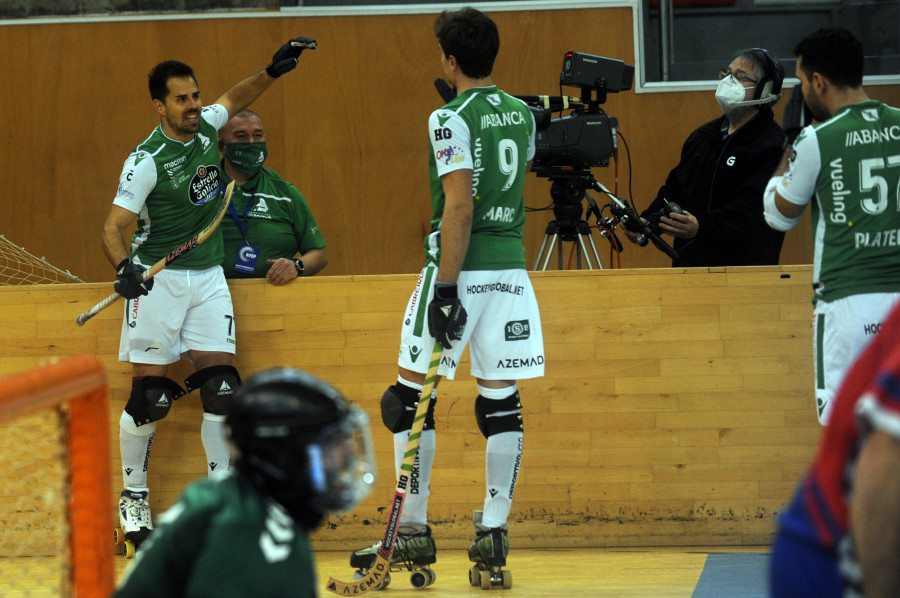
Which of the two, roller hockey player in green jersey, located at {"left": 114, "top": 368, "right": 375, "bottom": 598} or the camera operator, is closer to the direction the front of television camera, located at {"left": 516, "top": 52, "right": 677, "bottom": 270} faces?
the roller hockey player in green jersey

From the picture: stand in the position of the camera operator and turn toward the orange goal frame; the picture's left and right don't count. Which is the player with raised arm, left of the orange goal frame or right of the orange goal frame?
right

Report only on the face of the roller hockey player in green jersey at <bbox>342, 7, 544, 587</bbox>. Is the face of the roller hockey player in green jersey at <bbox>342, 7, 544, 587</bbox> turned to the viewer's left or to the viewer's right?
to the viewer's left

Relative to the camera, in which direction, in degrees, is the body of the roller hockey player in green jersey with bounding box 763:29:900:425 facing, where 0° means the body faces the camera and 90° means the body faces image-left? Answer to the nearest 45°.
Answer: approximately 135°

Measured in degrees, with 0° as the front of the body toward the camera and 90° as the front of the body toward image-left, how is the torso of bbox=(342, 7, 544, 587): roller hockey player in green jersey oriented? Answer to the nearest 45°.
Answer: approximately 135°

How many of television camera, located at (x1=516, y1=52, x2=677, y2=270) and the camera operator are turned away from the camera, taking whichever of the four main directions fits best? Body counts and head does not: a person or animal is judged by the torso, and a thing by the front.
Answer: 0

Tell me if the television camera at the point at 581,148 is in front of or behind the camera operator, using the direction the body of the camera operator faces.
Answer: in front

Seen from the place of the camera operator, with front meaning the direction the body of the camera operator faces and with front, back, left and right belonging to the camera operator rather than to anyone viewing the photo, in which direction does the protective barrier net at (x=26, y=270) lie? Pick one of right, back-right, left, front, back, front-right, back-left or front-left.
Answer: front-right

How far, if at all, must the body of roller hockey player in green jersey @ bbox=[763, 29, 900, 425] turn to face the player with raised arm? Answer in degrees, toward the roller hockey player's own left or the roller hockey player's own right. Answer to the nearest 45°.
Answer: approximately 45° to the roller hockey player's own left

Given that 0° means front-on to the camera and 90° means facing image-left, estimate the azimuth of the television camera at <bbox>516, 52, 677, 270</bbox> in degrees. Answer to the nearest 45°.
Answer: approximately 90°

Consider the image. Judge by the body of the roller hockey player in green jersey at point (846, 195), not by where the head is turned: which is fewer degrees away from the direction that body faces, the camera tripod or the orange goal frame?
the camera tripod

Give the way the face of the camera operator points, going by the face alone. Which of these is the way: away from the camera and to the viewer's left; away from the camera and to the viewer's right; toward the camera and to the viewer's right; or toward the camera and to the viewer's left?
toward the camera and to the viewer's left

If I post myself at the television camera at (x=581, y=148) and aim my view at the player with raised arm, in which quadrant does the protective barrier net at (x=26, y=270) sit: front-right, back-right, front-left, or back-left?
front-right

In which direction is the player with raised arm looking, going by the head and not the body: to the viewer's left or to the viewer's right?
to the viewer's right

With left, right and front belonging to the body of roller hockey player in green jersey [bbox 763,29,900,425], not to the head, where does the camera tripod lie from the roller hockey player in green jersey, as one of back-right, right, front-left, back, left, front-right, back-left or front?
front
